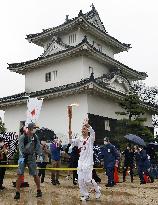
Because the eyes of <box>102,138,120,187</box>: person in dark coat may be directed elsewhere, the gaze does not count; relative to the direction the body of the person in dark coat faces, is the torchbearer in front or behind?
in front

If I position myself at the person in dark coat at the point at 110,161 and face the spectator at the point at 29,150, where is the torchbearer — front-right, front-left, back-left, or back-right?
front-left

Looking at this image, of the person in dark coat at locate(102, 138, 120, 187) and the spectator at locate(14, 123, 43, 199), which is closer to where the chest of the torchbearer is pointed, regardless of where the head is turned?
the spectator

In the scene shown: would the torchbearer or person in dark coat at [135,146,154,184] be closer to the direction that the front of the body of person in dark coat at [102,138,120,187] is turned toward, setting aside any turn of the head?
the torchbearer

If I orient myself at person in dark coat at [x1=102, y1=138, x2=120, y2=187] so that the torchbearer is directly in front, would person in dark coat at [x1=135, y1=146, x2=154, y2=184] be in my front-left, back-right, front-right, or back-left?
back-left

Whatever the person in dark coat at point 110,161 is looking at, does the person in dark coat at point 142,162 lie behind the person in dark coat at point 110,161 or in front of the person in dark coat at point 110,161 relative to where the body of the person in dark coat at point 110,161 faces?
behind

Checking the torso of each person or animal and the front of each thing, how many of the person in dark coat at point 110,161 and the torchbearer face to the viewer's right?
0

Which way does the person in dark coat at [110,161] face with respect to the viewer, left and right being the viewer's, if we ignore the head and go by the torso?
facing the viewer and to the left of the viewer

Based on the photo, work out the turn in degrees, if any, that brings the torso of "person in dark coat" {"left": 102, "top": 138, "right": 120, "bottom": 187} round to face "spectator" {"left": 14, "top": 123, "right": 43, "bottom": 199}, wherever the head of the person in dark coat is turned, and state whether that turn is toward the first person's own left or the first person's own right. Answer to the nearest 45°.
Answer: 0° — they already face them

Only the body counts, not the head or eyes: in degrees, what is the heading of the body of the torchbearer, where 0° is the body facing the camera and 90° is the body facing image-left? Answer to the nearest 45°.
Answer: approximately 45°

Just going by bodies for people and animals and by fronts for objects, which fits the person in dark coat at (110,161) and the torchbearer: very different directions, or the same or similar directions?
same or similar directions
